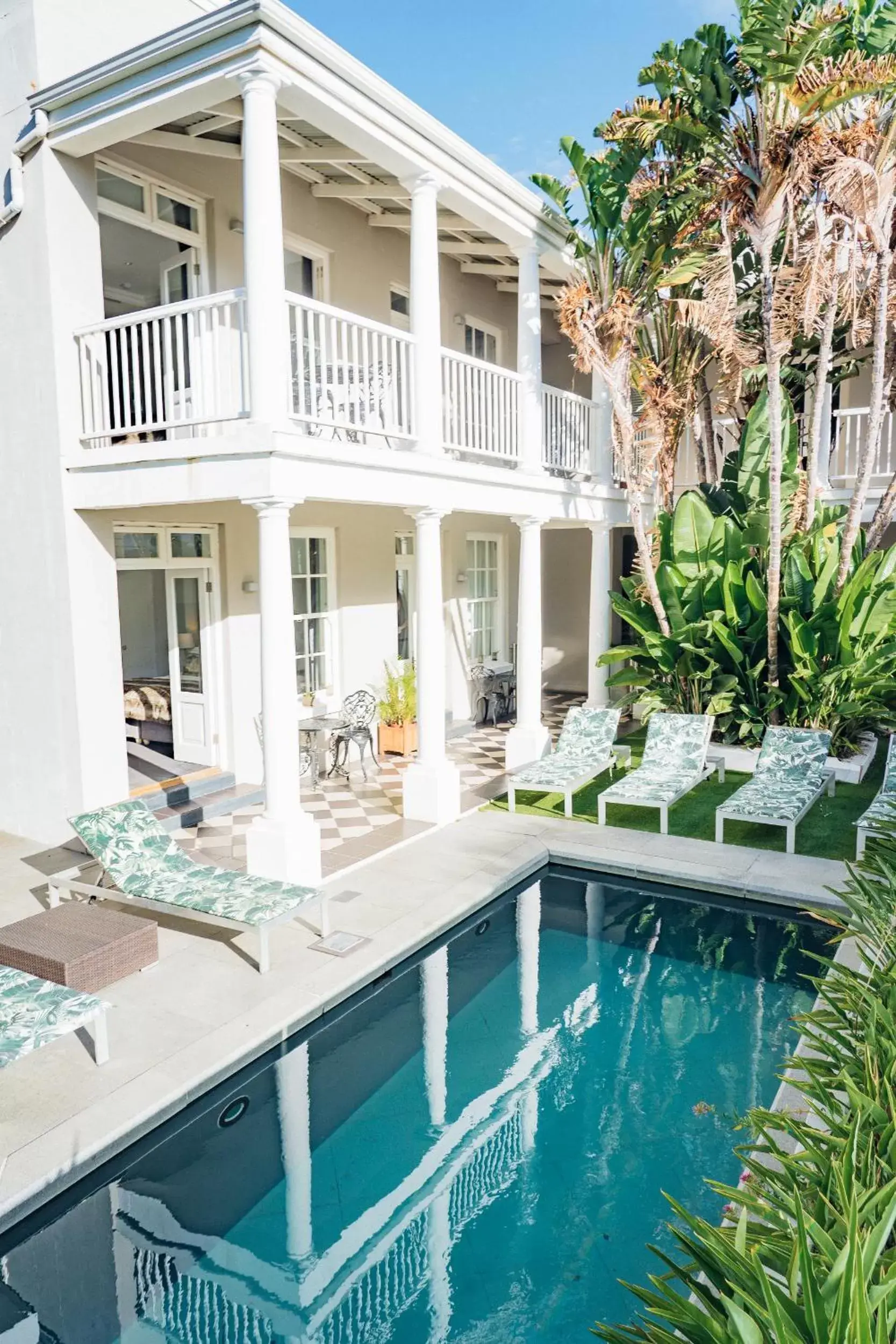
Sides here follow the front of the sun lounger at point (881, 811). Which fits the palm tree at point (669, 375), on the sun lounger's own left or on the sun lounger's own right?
on the sun lounger's own right

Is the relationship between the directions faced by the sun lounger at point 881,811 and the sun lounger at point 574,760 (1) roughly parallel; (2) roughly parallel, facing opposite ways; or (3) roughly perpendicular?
roughly parallel

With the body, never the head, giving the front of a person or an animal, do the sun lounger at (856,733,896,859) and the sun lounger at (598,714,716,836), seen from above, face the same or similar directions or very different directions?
same or similar directions

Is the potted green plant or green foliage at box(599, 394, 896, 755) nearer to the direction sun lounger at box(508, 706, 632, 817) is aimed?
the potted green plant

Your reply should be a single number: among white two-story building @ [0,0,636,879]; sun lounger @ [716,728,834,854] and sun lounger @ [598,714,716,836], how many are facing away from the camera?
0

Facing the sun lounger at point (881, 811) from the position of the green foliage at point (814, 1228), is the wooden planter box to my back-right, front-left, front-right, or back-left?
front-left

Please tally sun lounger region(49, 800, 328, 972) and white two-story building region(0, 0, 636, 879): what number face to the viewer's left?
0

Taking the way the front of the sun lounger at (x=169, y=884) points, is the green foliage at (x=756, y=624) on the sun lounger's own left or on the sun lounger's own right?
on the sun lounger's own left

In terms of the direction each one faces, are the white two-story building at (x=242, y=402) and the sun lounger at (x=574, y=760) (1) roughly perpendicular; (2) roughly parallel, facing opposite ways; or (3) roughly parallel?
roughly perpendicular

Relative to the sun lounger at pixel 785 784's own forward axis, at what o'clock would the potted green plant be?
The potted green plant is roughly at 2 o'clock from the sun lounger.

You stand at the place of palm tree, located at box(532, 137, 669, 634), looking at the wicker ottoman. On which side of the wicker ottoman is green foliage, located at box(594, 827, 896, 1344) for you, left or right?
left

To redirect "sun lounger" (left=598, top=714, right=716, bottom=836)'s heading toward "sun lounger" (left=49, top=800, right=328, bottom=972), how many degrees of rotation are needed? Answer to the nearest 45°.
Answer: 0° — it already faces it

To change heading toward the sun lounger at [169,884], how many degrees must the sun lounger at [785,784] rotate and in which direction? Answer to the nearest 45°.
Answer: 0° — it already faces it

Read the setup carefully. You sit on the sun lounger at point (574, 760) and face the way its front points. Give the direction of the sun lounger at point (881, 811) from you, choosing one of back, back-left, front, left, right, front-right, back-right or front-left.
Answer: left

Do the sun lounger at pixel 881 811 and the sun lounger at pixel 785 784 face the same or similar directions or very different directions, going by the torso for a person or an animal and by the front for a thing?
same or similar directions

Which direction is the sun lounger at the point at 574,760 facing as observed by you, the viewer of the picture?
facing the viewer and to the left of the viewer

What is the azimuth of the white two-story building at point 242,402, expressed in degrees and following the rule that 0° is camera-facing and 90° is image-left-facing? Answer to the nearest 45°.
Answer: approximately 315°
